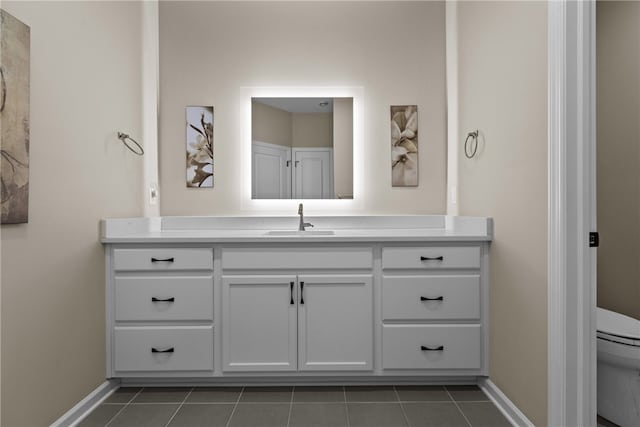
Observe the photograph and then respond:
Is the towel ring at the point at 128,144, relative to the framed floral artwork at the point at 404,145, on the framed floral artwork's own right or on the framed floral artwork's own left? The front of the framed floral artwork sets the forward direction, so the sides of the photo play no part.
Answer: on the framed floral artwork's own right

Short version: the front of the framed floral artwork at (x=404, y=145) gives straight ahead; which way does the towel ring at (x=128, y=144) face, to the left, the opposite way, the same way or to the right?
to the left

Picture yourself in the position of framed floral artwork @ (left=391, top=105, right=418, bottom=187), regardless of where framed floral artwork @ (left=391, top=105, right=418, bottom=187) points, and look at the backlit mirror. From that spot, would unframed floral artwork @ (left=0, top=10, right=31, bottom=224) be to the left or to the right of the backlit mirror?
left

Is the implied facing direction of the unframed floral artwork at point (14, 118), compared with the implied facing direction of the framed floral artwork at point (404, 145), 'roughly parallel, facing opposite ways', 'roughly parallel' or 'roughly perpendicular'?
roughly perpendicular

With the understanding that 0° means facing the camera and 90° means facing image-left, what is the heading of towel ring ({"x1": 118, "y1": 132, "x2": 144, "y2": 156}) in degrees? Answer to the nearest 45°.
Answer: approximately 315°

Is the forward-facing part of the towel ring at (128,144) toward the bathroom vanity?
yes

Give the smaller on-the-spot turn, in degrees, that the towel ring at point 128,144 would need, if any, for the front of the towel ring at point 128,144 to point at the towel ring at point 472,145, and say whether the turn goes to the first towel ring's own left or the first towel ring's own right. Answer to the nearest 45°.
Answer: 0° — it already faces it

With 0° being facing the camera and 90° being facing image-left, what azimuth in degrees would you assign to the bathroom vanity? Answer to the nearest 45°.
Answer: approximately 0°

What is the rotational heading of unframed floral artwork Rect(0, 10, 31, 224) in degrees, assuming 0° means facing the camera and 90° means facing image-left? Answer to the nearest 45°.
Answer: approximately 315°
